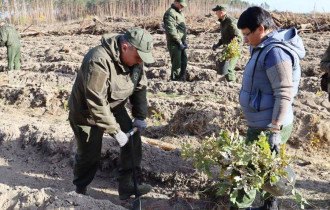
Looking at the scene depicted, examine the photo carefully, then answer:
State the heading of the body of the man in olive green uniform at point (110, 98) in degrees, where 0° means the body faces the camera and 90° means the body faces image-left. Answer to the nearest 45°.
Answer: approximately 315°

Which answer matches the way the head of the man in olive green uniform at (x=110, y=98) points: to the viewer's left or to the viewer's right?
to the viewer's right

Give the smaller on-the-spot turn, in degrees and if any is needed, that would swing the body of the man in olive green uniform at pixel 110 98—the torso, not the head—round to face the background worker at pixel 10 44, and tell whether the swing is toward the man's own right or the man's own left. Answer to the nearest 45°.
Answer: approximately 135° to the man's own left

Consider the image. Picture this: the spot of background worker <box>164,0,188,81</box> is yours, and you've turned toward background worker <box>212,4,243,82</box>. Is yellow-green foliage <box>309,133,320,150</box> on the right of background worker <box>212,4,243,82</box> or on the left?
right

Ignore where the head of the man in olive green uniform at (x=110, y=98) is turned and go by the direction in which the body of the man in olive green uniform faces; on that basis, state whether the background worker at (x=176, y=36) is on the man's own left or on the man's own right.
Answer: on the man's own left

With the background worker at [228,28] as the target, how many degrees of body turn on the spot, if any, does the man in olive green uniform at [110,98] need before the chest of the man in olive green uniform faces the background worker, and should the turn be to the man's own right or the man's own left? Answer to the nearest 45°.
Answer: approximately 90° to the man's own left

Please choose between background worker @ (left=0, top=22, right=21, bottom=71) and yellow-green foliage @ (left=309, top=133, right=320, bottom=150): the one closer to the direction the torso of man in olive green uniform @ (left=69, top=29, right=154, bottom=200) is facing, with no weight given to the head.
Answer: the yellow-green foliage
